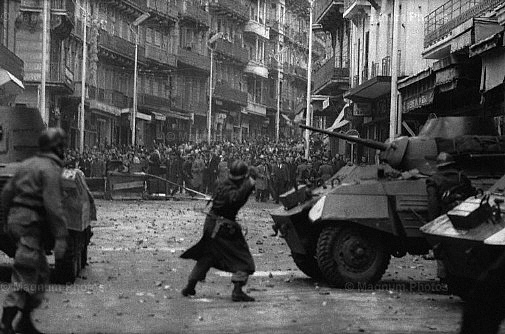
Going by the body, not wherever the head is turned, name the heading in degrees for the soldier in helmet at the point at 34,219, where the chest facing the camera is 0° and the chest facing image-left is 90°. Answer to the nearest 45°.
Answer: approximately 225°

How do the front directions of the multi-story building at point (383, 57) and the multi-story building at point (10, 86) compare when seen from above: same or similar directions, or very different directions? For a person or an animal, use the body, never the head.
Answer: very different directions

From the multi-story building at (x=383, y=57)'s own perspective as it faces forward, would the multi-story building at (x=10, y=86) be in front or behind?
in front

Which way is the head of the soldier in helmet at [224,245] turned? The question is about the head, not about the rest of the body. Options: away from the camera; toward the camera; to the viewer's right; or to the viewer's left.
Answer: away from the camera

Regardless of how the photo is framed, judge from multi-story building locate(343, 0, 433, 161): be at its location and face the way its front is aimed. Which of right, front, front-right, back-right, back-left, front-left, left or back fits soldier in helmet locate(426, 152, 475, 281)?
front-left

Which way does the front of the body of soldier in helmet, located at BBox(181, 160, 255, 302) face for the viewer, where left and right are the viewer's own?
facing away from the viewer and to the right of the viewer

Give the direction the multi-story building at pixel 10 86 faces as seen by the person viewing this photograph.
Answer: facing to the right of the viewer

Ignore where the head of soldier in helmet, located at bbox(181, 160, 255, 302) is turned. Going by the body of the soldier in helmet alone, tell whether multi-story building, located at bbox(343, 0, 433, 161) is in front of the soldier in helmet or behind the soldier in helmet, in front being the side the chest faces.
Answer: in front

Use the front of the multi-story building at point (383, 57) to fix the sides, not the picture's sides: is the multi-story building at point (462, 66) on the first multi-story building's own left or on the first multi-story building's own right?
on the first multi-story building's own left
